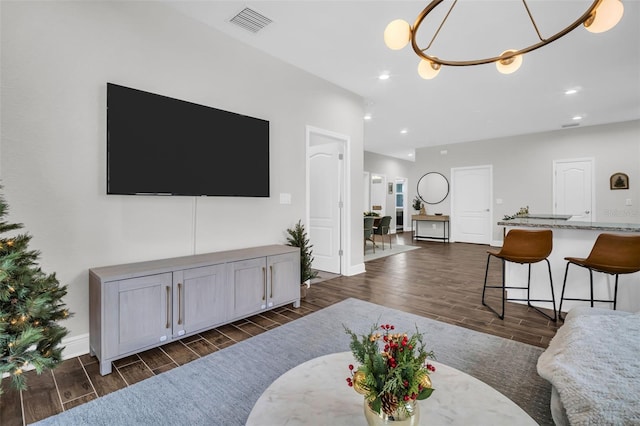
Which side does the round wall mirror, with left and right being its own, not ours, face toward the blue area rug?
front

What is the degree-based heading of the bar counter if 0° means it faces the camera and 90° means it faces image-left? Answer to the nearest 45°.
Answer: approximately 0°

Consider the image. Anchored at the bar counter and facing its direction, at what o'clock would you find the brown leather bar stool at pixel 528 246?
The brown leather bar stool is roughly at 1 o'clock from the bar counter.

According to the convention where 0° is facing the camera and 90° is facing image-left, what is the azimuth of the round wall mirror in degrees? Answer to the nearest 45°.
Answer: approximately 0°

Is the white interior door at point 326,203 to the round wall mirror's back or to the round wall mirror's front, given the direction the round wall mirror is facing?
to the front

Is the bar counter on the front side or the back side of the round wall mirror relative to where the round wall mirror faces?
on the front side

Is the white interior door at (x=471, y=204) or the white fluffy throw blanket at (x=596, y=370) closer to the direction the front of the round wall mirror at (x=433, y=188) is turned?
the white fluffy throw blanket

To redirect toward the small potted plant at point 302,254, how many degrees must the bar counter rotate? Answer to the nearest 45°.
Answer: approximately 45° to its right

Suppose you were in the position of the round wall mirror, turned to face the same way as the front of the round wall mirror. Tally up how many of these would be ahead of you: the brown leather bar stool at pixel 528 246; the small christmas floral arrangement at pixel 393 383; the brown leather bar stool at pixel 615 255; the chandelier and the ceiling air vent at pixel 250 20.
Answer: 5
